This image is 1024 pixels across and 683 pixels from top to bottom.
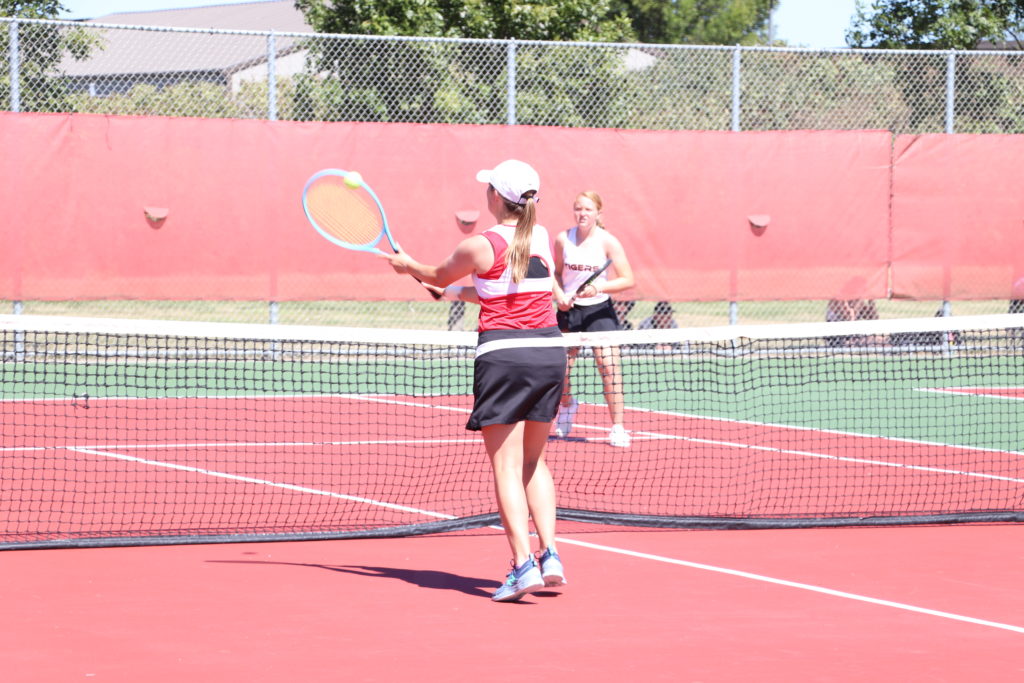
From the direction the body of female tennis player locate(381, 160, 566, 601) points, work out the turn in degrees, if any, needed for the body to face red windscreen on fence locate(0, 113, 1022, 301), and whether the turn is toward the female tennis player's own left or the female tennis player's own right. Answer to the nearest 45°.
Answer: approximately 45° to the female tennis player's own right

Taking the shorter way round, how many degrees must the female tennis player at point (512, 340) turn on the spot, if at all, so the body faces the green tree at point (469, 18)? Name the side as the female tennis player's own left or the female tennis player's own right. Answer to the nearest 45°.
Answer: approximately 45° to the female tennis player's own right

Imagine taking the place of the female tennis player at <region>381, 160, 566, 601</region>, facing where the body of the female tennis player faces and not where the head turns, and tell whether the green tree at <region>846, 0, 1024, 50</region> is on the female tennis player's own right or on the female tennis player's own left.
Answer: on the female tennis player's own right

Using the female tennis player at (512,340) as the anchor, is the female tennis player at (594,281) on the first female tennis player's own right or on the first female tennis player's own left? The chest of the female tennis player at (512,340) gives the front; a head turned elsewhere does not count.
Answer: on the first female tennis player's own right

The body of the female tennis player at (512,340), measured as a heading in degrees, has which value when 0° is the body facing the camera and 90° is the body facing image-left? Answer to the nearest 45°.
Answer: approximately 135°

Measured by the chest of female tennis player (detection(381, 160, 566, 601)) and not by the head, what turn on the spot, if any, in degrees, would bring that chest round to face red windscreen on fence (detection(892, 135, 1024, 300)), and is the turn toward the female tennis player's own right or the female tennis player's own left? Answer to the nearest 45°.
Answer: approximately 90° to the female tennis player's own right
